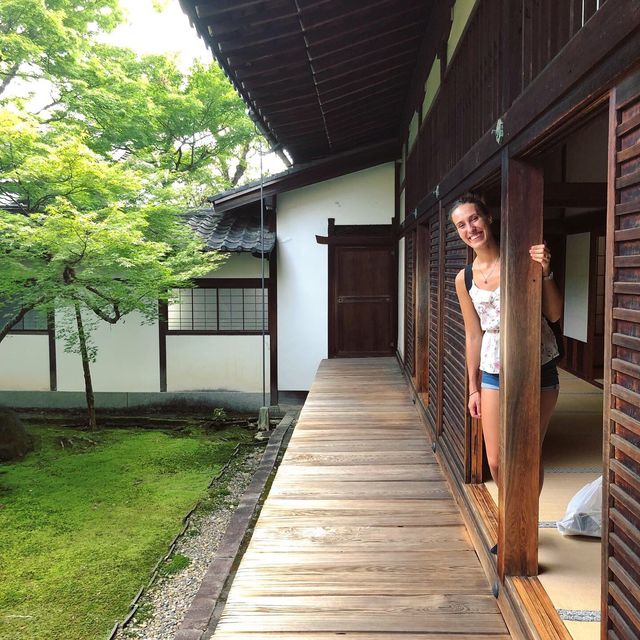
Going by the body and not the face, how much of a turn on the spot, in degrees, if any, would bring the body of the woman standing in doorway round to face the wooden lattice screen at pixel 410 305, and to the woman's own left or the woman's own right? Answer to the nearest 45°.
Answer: approximately 180°

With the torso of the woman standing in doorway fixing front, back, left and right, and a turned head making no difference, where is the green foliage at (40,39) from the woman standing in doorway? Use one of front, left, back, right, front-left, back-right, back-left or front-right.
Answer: back-right

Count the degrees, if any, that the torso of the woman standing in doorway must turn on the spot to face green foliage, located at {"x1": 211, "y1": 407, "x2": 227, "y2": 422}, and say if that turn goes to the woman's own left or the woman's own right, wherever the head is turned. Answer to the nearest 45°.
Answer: approximately 135° to the woman's own right

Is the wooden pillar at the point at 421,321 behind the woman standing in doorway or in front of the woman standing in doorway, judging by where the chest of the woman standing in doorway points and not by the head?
behind

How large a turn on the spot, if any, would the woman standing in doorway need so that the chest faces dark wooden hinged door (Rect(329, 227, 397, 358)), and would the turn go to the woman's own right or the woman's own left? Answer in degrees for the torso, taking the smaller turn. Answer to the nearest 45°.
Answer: approximately 180°

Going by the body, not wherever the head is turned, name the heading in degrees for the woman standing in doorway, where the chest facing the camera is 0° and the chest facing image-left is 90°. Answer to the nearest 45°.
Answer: approximately 0°
